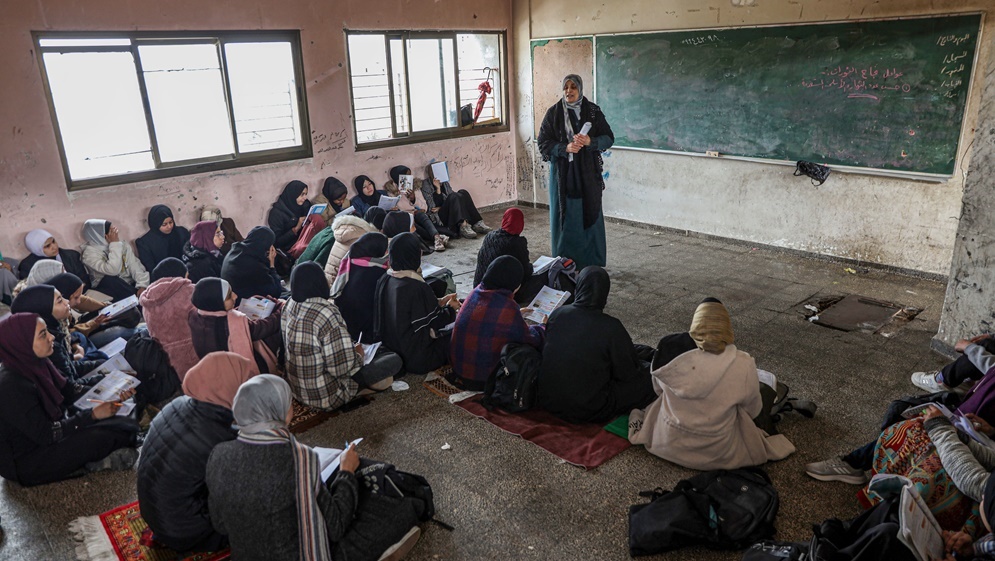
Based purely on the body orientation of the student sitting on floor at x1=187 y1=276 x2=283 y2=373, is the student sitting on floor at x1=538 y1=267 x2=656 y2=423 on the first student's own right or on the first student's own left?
on the first student's own right

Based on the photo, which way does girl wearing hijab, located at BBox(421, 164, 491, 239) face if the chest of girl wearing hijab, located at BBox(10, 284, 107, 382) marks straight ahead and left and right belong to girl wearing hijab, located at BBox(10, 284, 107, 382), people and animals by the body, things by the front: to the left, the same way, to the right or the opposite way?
to the right

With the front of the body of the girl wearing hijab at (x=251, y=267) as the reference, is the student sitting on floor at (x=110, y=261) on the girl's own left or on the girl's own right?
on the girl's own left

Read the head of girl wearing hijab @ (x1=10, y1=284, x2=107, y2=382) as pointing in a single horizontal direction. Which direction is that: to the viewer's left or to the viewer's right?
to the viewer's right

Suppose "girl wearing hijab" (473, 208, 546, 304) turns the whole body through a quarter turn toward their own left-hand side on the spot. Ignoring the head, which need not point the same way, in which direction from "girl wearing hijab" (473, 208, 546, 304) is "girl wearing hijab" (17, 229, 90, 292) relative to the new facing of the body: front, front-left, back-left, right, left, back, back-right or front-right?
front-left

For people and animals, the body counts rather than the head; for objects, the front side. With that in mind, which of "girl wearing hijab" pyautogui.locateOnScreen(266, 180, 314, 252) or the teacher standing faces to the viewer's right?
the girl wearing hijab

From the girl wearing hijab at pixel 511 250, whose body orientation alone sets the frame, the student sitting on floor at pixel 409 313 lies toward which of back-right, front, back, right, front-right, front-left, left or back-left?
back

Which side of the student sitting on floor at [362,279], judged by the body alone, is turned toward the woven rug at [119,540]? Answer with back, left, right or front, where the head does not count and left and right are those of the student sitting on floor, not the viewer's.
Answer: back

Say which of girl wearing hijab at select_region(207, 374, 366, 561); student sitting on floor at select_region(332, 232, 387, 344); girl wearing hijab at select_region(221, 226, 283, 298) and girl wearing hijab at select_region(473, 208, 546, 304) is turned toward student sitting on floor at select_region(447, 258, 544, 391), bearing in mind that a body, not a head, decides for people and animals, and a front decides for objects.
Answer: girl wearing hijab at select_region(207, 374, 366, 561)

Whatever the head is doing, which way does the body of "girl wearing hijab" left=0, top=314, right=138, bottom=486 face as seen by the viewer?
to the viewer's right

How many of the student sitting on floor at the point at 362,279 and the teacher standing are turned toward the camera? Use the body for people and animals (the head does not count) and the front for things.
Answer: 1

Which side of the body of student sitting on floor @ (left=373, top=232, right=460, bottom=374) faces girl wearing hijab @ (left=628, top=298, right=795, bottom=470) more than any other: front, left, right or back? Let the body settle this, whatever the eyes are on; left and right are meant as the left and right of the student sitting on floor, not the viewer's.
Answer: right

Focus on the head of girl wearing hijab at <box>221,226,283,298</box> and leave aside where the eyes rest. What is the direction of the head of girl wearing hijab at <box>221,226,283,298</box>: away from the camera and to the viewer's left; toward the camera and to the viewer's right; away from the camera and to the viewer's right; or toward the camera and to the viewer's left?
away from the camera and to the viewer's right

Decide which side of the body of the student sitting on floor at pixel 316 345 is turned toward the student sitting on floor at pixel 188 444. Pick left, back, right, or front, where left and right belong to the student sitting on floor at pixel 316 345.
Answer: back

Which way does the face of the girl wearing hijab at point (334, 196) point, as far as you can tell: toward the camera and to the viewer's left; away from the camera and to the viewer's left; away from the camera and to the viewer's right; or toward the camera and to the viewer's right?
toward the camera and to the viewer's right

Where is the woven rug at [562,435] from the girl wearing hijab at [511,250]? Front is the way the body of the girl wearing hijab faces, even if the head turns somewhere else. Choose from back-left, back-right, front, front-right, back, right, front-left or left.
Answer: back-right
